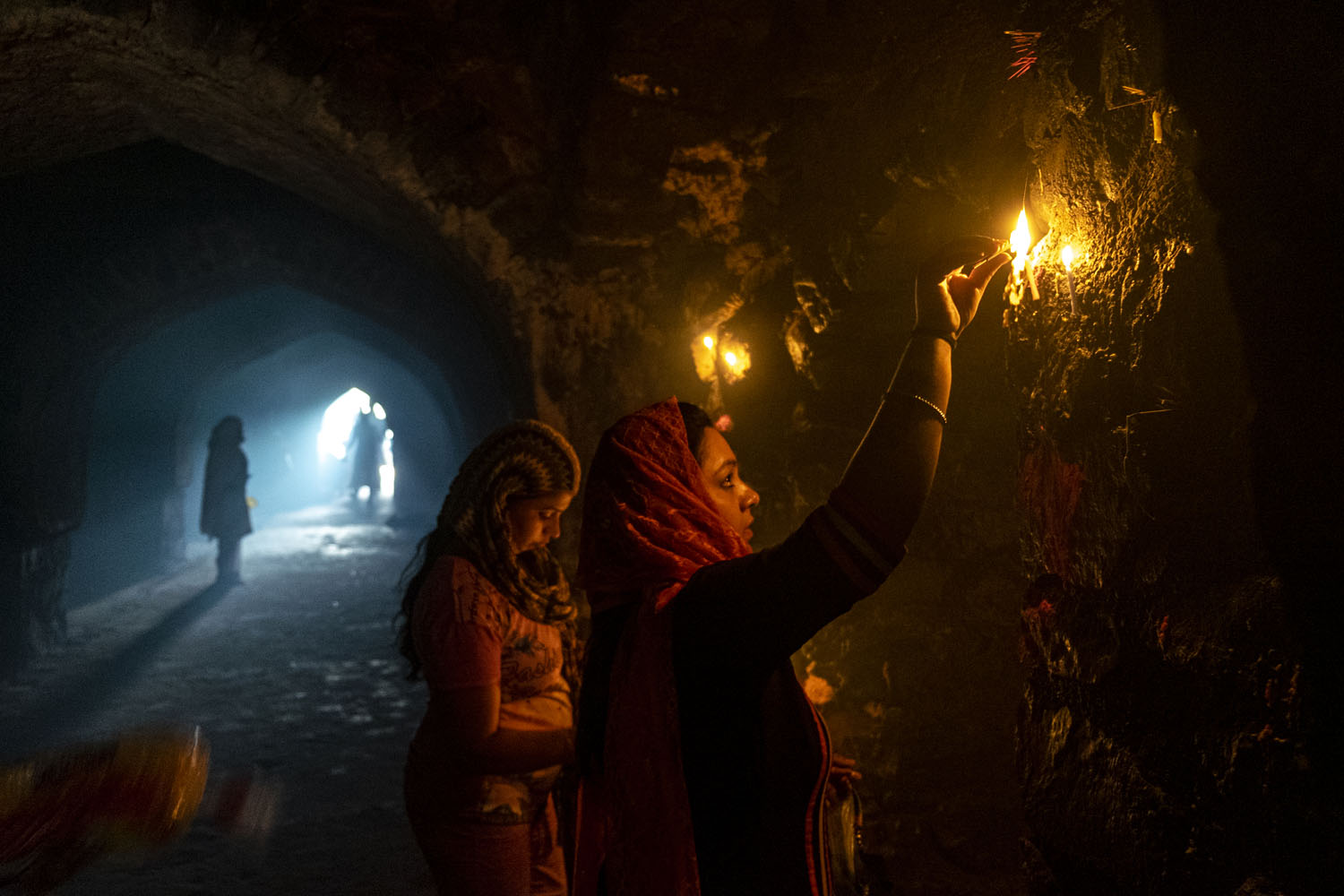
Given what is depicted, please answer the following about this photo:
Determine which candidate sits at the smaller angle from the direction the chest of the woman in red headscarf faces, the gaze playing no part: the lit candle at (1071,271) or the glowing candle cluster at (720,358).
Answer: the lit candle

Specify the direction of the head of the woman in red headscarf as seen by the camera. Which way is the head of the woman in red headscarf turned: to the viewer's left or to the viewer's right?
to the viewer's right

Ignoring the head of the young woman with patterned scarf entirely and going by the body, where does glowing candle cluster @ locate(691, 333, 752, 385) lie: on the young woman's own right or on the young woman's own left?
on the young woman's own left

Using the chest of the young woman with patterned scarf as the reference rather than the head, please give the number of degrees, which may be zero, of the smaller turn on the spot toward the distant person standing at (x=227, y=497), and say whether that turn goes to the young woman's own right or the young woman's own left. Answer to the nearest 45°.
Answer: approximately 135° to the young woman's own left

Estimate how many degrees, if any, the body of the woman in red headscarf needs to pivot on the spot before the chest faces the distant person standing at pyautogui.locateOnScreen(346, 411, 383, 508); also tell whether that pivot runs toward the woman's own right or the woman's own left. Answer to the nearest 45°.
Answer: approximately 135° to the woman's own left

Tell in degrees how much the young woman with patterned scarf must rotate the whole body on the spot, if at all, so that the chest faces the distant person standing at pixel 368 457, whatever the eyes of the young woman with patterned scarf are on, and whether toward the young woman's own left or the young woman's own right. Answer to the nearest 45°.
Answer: approximately 135° to the young woman's own left

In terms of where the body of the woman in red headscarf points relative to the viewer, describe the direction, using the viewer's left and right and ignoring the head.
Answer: facing to the right of the viewer

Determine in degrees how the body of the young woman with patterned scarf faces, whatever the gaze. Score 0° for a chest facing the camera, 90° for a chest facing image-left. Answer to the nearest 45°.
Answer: approximately 315°

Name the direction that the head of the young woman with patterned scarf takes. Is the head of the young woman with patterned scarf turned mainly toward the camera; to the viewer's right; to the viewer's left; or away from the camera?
to the viewer's right
